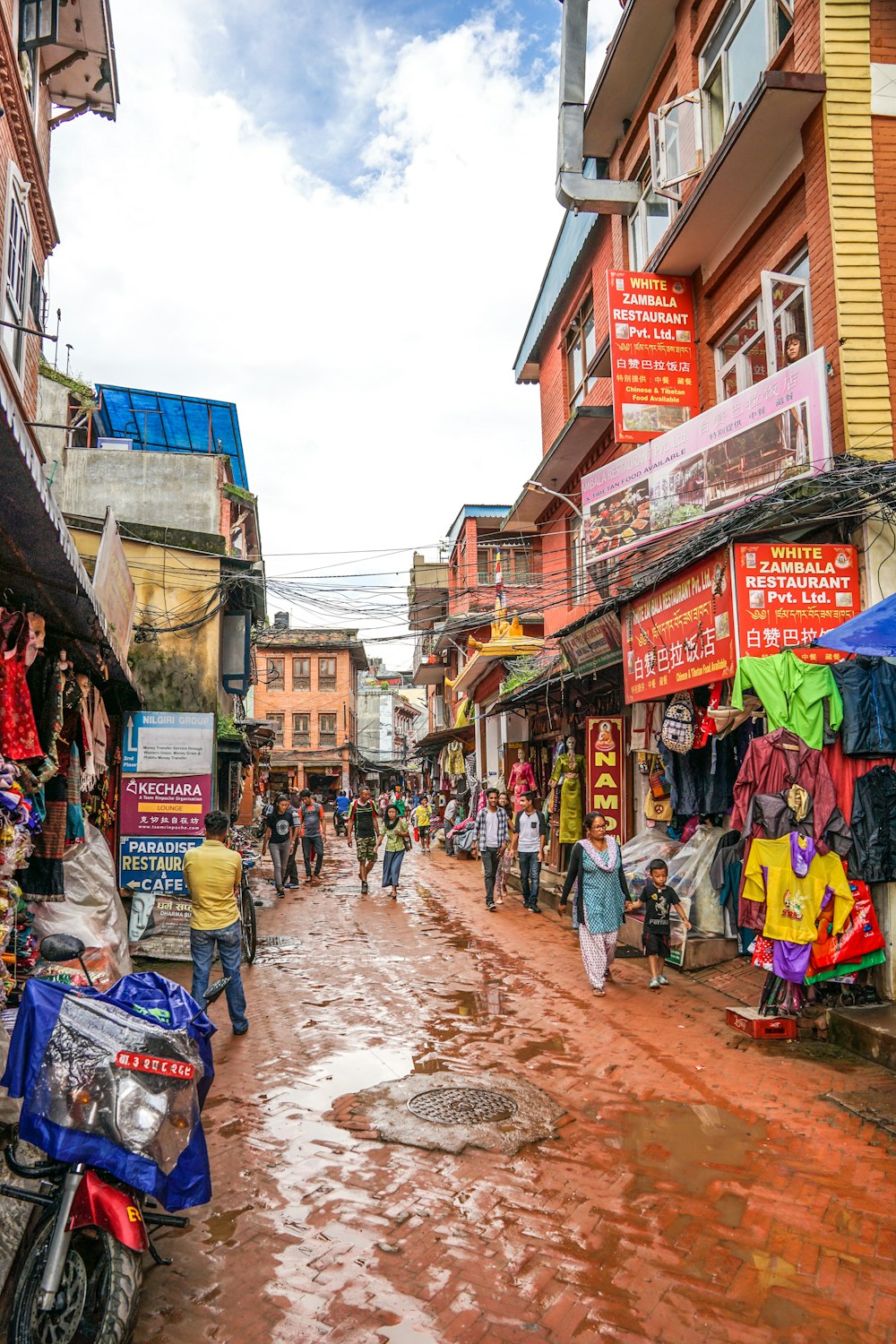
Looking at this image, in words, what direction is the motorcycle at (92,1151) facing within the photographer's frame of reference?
facing the viewer and to the right of the viewer

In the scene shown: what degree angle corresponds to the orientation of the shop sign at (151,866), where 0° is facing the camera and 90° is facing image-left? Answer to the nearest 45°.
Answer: approximately 0°

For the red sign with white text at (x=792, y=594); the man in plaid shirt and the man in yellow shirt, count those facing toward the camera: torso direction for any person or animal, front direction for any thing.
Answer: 2

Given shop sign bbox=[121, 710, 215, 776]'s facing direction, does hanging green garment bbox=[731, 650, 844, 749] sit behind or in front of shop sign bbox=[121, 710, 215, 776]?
in front

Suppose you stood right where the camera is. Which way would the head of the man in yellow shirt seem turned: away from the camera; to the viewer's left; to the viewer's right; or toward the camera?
away from the camera

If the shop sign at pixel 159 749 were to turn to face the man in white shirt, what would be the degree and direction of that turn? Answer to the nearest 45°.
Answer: approximately 90° to its left

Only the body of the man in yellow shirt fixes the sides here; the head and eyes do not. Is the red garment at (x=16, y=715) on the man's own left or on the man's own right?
on the man's own left

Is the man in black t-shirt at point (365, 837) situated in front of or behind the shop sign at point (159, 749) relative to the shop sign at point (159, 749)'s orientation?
behind

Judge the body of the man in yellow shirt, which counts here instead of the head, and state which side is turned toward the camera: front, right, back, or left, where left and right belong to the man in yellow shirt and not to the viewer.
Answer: back

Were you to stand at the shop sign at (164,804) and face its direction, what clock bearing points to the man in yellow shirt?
The man in yellow shirt is roughly at 12 o'clock from the shop sign.

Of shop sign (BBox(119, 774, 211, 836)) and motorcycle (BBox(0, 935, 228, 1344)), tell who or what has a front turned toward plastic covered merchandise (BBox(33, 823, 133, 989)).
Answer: the shop sign

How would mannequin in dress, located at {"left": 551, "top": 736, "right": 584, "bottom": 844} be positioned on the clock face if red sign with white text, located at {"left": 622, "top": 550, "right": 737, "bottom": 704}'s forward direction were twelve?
The mannequin in dress is roughly at 4 o'clock from the red sign with white text.

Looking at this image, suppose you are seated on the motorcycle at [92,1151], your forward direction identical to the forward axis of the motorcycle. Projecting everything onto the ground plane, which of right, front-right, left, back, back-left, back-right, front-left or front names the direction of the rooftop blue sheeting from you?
back-left

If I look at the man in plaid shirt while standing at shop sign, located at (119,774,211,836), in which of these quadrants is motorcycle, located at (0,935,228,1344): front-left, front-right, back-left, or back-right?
back-right
